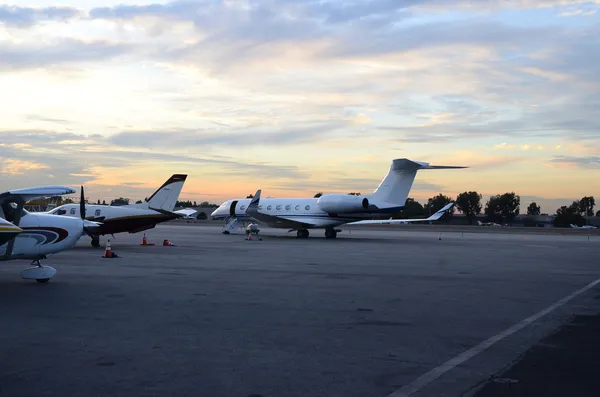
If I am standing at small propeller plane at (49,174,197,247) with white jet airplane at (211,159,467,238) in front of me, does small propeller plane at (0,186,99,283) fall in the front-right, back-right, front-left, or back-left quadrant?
back-right

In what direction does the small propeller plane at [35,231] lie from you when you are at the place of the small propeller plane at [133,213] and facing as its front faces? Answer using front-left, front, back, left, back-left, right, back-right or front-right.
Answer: left

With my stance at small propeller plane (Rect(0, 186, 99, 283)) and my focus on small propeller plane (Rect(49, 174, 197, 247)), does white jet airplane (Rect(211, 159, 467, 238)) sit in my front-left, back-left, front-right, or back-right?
front-right

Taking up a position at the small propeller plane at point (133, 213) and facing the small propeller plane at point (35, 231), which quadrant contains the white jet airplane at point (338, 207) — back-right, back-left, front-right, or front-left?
back-left

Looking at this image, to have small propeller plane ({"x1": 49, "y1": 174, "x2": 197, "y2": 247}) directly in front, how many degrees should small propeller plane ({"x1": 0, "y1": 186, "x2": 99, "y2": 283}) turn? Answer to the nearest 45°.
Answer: approximately 90° to its left

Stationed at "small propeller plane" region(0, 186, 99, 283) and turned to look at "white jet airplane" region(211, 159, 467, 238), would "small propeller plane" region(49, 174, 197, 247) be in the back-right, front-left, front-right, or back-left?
front-left

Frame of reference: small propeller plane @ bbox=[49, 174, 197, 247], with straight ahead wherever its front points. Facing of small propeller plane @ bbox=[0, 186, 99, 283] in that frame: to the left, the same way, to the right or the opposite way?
the opposite way

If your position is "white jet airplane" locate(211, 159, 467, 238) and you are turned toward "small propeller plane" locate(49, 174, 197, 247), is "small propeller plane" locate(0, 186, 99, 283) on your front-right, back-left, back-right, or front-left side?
front-left

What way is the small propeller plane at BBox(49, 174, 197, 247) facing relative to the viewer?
to the viewer's left

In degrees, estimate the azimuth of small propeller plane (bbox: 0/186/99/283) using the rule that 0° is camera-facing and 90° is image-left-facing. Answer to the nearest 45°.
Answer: approximately 270°

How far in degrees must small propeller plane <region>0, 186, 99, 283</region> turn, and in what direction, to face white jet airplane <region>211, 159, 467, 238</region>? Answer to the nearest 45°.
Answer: approximately 45° to its left

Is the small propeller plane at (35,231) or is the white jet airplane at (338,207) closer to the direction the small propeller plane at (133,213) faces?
the small propeller plane

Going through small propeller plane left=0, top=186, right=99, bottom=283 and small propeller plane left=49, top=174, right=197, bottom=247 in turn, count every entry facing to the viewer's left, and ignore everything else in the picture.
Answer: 1

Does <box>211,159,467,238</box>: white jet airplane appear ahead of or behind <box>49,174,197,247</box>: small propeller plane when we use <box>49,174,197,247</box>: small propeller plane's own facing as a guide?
behind
